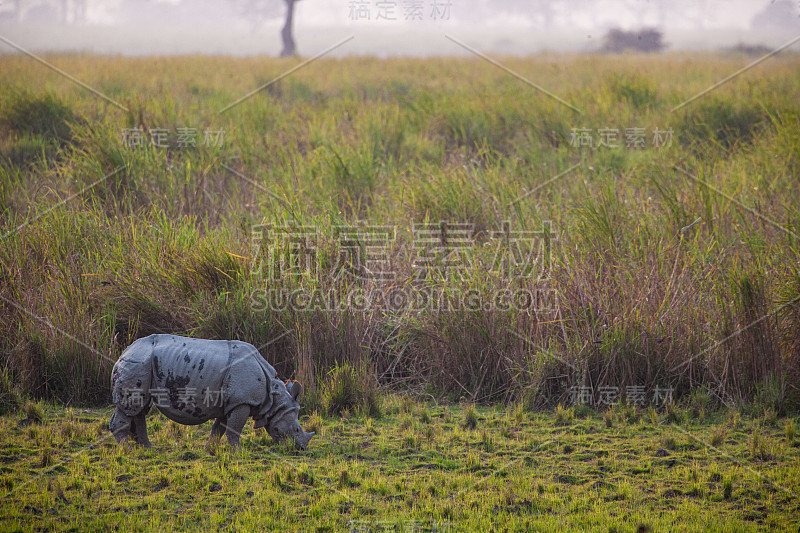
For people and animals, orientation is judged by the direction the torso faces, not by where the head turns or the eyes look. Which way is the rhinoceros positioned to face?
to the viewer's right
